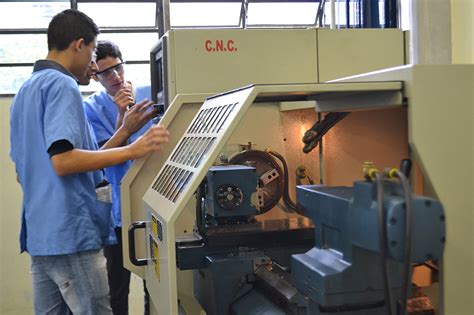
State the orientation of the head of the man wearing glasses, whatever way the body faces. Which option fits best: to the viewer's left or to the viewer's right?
to the viewer's right

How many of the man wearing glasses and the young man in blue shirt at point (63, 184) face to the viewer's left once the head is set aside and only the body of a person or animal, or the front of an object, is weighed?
0

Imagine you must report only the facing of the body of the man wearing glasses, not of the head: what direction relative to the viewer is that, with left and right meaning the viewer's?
facing the viewer and to the right of the viewer

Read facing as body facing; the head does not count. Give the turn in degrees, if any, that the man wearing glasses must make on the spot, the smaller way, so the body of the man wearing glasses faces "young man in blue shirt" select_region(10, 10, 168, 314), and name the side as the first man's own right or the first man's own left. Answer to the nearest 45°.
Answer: approximately 45° to the first man's own right

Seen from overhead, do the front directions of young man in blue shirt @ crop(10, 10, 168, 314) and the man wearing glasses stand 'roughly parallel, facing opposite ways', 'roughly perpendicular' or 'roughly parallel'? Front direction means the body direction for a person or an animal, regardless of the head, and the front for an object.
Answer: roughly perpendicular

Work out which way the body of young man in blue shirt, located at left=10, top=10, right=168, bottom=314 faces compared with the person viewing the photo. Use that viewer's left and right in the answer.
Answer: facing away from the viewer and to the right of the viewer

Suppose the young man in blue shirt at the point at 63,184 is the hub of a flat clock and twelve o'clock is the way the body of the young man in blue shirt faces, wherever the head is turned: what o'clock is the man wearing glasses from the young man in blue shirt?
The man wearing glasses is roughly at 11 o'clock from the young man in blue shirt.
